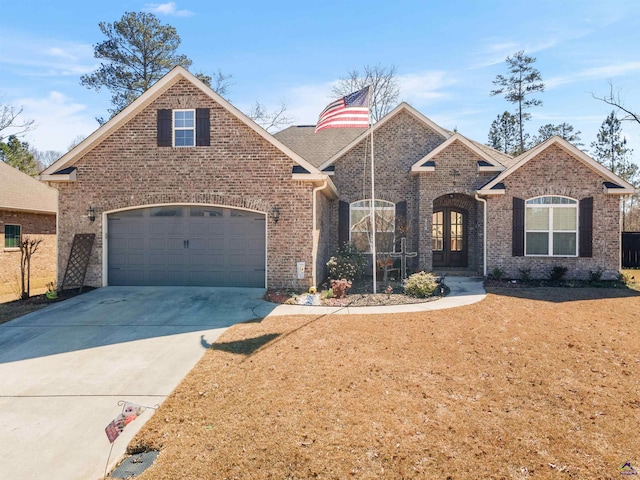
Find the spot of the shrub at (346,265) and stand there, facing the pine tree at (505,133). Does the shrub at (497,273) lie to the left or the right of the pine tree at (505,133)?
right

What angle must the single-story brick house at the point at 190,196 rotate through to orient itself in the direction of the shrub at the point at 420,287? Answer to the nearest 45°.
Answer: approximately 90° to its left

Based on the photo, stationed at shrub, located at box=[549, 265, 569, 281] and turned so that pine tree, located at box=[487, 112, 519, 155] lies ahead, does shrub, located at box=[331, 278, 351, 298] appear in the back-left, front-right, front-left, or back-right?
back-left

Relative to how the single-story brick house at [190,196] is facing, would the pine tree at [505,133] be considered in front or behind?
behind

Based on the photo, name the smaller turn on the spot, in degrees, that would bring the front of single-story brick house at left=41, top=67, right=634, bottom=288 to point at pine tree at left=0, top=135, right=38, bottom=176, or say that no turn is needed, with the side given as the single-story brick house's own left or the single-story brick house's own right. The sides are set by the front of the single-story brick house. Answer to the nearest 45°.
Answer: approximately 135° to the single-story brick house's own right

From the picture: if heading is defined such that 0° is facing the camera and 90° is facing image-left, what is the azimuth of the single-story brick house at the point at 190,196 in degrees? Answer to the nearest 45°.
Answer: approximately 0°

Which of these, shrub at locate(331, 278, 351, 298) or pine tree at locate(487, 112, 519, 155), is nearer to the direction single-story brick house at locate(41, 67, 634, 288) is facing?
the shrub

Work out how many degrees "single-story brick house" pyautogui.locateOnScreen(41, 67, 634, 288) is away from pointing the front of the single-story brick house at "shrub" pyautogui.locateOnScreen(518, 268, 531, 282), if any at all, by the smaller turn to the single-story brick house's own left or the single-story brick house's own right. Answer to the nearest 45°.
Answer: approximately 90° to the single-story brick house's own left
